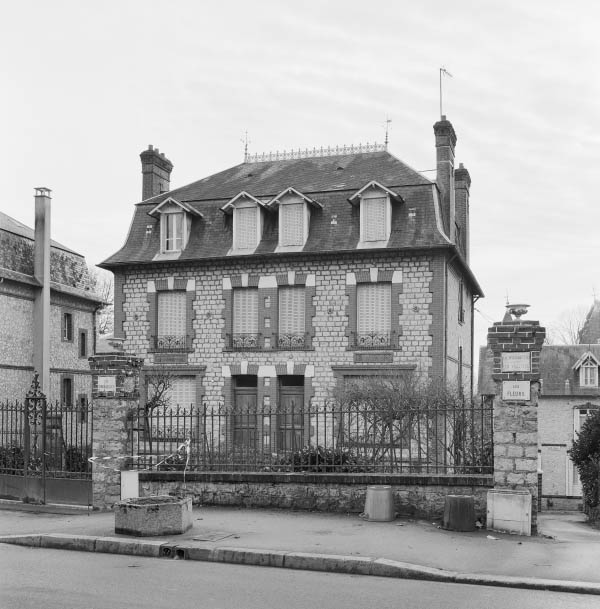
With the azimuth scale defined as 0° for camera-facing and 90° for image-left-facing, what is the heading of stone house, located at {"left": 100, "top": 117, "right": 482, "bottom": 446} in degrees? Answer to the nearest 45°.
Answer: approximately 0°

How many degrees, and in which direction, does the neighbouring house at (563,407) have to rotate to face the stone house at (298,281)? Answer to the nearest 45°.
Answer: approximately 45° to its right

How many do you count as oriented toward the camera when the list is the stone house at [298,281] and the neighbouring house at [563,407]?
2

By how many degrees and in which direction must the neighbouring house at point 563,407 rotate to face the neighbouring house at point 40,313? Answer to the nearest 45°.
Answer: approximately 45° to its right

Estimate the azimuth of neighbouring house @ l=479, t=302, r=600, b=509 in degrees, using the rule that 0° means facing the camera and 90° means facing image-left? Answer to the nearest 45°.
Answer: approximately 0°
